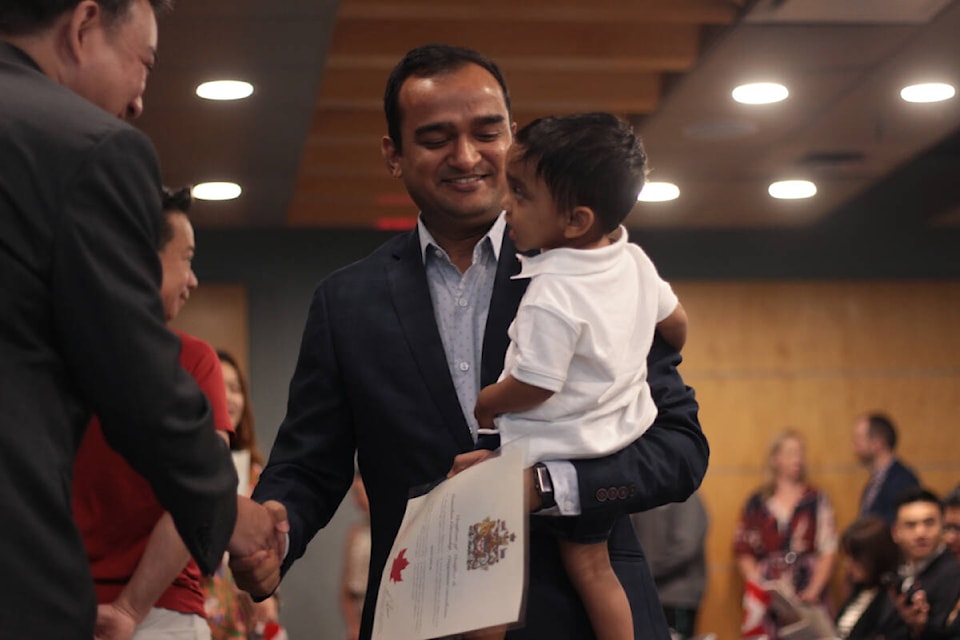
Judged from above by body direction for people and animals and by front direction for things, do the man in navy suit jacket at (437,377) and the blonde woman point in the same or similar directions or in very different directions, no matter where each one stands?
same or similar directions

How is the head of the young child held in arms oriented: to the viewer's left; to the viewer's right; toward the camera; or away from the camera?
to the viewer's left

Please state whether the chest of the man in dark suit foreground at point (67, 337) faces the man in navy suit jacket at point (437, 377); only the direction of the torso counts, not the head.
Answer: yes

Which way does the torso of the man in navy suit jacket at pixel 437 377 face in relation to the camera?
toward the camera

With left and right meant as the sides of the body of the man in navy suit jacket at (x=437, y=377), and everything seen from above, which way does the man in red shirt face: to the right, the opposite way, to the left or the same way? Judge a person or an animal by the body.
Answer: to the left

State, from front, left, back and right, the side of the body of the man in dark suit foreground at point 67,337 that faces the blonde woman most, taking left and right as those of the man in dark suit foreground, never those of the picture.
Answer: front

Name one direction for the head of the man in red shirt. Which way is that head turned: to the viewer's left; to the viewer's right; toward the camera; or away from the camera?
to the viewer's right

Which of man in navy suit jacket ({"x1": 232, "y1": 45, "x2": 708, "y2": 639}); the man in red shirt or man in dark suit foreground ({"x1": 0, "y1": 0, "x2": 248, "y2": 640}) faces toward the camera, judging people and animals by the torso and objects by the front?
the man in navy suit jacket

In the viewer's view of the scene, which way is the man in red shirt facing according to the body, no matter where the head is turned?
to the viewer's right

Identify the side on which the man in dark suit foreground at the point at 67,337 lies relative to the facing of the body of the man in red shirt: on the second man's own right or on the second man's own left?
on the second man's own right

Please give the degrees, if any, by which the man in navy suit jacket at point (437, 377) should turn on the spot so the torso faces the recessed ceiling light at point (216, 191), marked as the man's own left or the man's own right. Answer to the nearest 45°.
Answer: approximately 180°

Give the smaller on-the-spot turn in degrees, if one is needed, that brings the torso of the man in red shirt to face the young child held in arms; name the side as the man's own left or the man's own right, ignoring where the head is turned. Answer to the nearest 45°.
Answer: approximately 45° to the man's own right

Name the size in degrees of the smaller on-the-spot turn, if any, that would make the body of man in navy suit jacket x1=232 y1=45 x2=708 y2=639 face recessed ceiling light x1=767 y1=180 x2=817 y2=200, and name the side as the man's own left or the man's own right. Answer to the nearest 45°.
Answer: approximately 180°

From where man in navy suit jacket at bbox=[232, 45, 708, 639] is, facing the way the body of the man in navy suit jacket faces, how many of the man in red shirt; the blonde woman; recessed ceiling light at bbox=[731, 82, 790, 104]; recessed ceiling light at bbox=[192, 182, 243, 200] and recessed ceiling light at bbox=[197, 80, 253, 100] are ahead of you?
0

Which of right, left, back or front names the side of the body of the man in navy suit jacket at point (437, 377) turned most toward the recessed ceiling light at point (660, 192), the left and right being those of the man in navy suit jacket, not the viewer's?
back

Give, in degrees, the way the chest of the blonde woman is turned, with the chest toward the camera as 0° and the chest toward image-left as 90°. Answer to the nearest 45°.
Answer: approximately 0°
